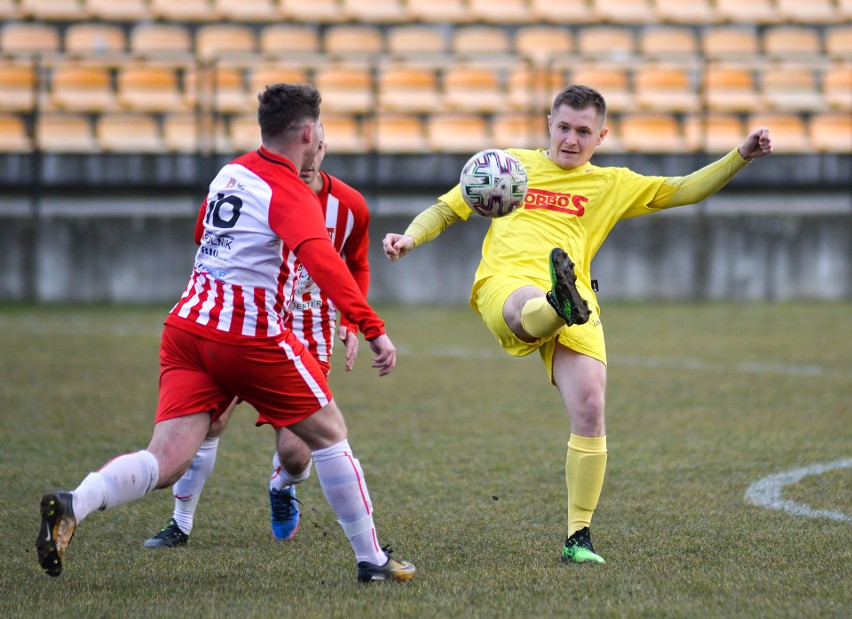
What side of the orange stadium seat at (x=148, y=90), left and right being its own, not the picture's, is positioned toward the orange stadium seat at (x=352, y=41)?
left

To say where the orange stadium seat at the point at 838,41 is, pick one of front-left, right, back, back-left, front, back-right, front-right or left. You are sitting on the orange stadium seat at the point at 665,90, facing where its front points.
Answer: back-left

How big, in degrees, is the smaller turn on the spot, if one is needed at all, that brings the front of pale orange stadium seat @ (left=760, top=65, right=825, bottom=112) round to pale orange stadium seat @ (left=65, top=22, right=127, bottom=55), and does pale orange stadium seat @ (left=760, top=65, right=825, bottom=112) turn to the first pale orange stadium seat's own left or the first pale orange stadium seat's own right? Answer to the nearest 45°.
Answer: approximately 90° to the first pale orange stadium seat's own right

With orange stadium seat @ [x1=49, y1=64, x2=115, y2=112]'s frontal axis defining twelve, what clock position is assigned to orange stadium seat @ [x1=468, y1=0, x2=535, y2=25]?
orange stadium seat @ [x1=468, y1=0, x2=535, y2=25] is roughly at 9 o'clock from orange stadium seat @ [x1=49, y1=64, x2=115, y2=112].

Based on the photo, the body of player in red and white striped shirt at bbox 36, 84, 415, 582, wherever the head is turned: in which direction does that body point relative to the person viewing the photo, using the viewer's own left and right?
facing away from the viewer and to the right of the viewer

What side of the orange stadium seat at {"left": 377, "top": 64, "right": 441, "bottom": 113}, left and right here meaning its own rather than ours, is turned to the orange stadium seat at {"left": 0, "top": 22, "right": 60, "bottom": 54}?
right

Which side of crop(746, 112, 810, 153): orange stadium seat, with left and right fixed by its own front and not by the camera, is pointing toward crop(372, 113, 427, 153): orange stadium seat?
right

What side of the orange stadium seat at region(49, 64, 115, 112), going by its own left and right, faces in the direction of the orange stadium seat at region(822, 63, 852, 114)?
left

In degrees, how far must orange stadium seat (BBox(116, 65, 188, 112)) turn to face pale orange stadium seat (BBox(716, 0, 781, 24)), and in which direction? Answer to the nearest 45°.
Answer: approximately 90° to its left

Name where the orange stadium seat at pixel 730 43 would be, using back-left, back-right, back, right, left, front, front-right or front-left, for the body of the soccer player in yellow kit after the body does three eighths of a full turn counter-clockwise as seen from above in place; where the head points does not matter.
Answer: front-left

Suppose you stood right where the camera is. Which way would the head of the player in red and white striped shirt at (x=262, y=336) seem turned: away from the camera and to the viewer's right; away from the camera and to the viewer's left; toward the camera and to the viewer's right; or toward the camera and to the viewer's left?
away from the camera and to the viewer's right

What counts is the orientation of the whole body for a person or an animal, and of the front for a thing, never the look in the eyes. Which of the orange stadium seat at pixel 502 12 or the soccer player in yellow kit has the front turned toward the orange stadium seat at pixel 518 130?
the orange stadium seat at pixel 502 12
